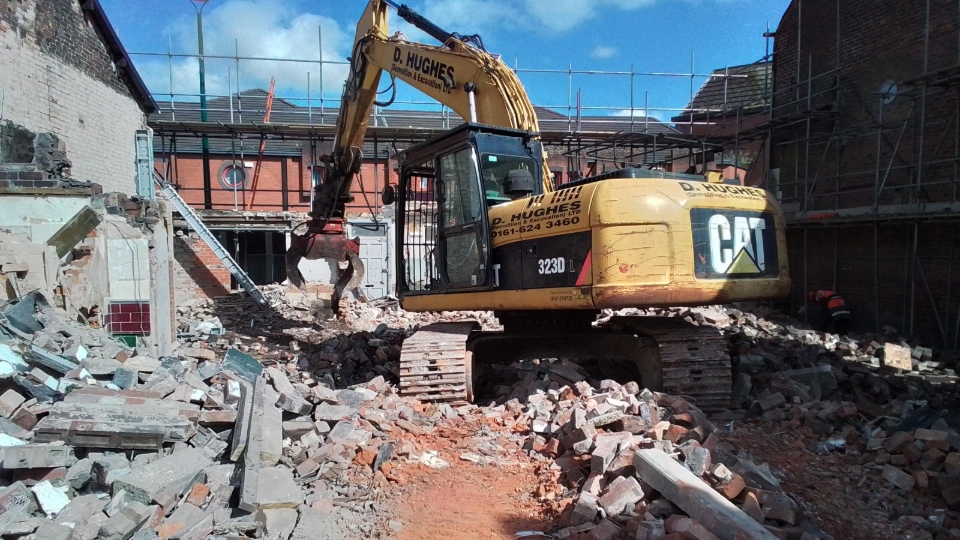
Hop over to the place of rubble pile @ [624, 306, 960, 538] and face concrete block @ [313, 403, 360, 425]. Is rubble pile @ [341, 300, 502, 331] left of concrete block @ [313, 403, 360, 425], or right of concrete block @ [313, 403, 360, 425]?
right

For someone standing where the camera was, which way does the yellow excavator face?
facing away from the viewer and to the left of the viewer

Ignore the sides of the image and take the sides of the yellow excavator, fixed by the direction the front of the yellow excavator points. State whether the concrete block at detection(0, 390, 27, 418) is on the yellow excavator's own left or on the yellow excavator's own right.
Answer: on the yellow excavator's own left

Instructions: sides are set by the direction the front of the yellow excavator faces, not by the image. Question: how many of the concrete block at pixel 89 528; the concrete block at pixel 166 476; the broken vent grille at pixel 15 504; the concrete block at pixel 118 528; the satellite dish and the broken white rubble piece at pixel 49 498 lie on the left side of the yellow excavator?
5

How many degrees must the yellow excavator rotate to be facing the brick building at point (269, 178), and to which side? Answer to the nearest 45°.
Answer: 0° — it already faces it

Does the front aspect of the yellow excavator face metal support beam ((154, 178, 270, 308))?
yes

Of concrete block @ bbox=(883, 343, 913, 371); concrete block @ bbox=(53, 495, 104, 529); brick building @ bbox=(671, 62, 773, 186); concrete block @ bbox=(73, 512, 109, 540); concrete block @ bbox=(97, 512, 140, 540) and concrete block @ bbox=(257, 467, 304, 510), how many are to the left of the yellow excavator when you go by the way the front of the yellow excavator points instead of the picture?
4

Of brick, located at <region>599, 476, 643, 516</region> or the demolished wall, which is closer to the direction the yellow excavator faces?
the demolished wall

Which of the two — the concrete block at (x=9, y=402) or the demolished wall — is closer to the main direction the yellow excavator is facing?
the demolished wall

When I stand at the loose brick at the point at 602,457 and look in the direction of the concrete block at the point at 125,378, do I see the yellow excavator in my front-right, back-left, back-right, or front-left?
front-right

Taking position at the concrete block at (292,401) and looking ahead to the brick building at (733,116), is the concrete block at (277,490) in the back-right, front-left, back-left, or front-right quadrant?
back-right

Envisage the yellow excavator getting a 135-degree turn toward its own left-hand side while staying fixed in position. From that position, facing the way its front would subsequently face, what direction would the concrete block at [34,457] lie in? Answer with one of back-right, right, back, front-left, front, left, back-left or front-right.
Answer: front-right

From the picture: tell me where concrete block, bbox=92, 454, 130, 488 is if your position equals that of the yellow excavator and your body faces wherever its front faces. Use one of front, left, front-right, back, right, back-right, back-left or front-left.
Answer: left

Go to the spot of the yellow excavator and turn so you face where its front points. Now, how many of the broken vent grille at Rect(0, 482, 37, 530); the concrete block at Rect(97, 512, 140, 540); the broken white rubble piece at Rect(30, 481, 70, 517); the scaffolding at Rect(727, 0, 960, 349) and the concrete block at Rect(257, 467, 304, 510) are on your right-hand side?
1

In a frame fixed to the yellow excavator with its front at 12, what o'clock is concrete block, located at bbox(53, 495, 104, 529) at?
The concrete block is roughly at 9 o'clock from the yellow excavator.

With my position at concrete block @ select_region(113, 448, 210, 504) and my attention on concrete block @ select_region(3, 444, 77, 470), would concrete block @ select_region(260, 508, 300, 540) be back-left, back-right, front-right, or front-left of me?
back-left

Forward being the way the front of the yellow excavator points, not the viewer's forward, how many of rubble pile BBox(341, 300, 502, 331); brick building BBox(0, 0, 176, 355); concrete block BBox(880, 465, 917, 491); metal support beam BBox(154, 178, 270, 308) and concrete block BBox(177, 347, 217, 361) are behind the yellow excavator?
1

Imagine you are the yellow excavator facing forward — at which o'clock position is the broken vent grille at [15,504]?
The broken vent grille is roughly at 9 o'clock from the yellow excavator.

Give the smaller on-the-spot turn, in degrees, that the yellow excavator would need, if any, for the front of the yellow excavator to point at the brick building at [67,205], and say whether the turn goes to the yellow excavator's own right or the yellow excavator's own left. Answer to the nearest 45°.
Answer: approximately 45° to the yellow excavator's own left

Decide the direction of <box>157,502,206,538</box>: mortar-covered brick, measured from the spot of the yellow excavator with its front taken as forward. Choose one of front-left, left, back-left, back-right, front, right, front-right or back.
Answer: left

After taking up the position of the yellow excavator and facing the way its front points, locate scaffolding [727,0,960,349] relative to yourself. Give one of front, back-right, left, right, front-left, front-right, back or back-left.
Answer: right

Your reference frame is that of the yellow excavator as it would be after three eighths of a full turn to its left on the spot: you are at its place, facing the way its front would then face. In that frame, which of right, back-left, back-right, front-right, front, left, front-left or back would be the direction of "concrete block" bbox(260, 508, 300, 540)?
front-right
